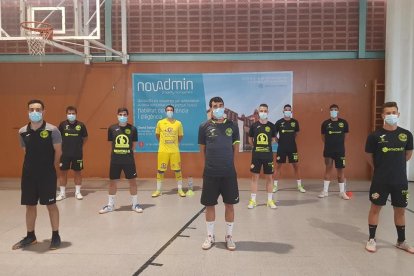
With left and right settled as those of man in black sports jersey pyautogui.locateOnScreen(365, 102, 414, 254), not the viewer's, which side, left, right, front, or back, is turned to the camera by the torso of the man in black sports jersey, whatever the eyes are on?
front

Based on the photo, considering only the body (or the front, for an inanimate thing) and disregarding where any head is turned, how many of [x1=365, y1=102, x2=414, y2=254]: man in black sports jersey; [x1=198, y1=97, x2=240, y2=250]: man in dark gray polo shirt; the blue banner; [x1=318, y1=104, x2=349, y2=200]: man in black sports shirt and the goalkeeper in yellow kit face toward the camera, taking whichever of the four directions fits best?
5

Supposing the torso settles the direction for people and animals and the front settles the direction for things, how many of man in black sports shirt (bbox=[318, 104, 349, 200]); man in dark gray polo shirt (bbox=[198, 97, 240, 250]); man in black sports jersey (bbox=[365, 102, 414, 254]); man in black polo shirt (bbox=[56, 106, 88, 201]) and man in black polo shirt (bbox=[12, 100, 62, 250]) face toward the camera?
5

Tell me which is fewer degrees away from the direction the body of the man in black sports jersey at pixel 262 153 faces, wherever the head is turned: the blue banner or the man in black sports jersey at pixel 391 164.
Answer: the man in black sports jersey at pixel 391 164

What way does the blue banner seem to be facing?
toward the camera

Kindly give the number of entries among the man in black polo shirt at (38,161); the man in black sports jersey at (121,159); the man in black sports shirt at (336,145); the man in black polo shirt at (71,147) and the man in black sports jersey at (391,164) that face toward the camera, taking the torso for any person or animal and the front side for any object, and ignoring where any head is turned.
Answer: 5

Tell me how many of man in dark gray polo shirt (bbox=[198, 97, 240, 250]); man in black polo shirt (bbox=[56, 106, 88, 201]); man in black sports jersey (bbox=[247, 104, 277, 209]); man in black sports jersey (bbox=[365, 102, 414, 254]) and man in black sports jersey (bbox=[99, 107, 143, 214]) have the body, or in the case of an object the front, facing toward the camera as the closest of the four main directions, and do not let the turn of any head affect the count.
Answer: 5

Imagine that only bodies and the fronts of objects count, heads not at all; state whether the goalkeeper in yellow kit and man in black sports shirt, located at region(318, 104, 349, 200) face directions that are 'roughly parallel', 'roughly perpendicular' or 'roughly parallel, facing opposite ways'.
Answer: roughly parallel

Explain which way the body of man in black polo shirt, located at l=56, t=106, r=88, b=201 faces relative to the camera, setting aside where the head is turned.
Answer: toward the camera

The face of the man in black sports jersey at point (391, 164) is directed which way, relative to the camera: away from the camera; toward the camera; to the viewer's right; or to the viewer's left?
toward the camera

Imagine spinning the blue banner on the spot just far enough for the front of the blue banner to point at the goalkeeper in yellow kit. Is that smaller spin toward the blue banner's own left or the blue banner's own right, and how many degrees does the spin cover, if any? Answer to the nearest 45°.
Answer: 0° — it already faces them
